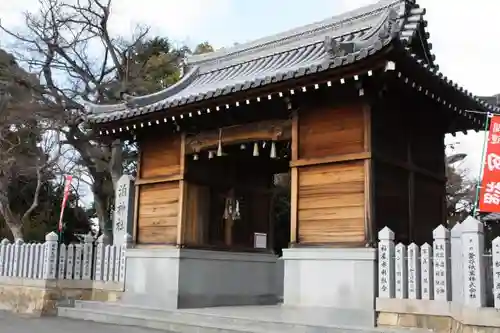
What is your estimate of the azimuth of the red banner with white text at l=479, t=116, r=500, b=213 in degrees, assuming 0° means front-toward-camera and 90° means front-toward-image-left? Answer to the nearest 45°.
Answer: approximately 0°

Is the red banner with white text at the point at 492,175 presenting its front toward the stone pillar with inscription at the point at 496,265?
yes

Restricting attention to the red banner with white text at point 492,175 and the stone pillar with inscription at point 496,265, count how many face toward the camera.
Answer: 2

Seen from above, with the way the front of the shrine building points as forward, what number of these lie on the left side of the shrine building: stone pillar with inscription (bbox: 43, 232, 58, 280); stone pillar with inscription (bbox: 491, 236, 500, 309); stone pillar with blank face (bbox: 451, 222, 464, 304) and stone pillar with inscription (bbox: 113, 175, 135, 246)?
2

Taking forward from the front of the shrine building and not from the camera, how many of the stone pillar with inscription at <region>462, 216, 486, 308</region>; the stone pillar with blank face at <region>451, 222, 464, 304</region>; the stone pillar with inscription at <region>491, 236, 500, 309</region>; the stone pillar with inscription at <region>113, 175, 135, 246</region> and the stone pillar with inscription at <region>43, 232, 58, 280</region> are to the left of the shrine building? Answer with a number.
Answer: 3

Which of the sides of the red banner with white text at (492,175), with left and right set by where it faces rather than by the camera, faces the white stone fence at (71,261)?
right

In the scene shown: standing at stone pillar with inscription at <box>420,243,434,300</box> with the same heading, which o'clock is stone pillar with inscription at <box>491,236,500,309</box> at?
stone pillar with inscription at <box>491,236,500,309</box> is roughly at 9 o'clock from stone pillar with inscription at <box>420,243,434,300</box>.

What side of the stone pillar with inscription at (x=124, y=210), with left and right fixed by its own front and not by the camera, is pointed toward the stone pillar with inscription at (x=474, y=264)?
left

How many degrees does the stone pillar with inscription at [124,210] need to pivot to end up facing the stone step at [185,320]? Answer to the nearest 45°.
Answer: approximately 45° to its left

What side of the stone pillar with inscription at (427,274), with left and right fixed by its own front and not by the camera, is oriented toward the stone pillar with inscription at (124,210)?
right
